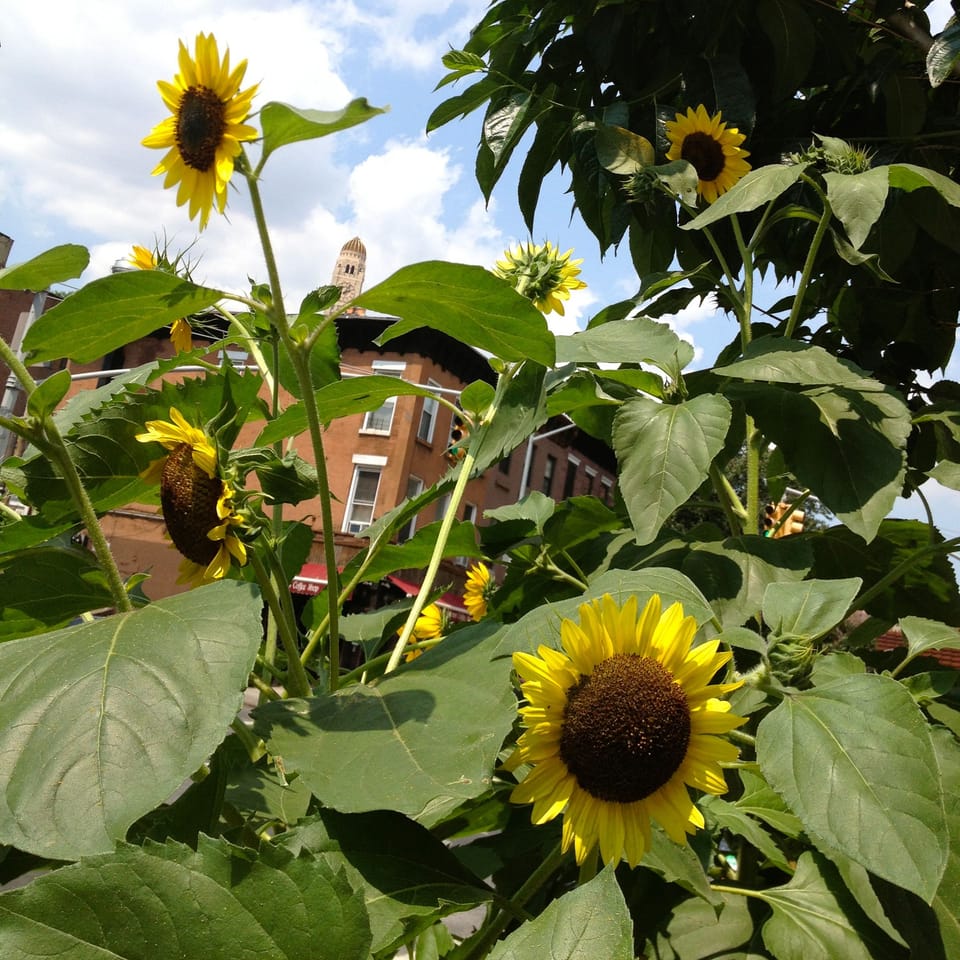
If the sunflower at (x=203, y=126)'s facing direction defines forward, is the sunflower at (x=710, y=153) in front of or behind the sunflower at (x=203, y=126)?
behind

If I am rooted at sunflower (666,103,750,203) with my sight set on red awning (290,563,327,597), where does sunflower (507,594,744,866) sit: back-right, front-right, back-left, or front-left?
back-left

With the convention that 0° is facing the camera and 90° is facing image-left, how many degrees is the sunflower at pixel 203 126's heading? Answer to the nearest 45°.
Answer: approximately 45°

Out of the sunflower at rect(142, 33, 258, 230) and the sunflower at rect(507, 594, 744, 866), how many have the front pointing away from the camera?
0

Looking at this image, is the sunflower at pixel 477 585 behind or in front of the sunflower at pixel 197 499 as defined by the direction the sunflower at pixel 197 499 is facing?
behind
